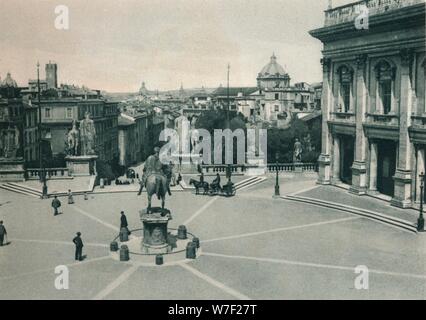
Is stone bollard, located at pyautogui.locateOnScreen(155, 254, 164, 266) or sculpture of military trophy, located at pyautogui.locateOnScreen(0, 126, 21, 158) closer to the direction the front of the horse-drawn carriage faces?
the sculpture of military trophy

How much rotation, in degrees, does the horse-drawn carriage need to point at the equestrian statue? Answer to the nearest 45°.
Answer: approximately 90° to its left

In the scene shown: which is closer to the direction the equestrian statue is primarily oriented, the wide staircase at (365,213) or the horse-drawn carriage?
the horse-drawn carriage

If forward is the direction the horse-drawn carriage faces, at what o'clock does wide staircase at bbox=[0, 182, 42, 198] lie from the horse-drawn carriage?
The wide staircase is roughly at 12 o'clock from the horse-drawn carriage.

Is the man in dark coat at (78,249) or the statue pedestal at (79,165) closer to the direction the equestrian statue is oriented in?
the statue pedestal

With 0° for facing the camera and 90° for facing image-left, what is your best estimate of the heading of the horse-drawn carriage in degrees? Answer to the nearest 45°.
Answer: approximately 90°

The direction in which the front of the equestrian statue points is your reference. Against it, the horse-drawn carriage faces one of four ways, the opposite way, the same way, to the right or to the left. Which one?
to the left

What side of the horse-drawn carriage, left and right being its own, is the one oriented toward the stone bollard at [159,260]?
left

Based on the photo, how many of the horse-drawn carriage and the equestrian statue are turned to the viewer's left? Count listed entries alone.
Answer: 1

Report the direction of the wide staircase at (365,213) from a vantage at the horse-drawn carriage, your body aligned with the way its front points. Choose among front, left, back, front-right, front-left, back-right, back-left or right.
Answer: back-left

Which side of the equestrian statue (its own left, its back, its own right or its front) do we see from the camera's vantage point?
back
